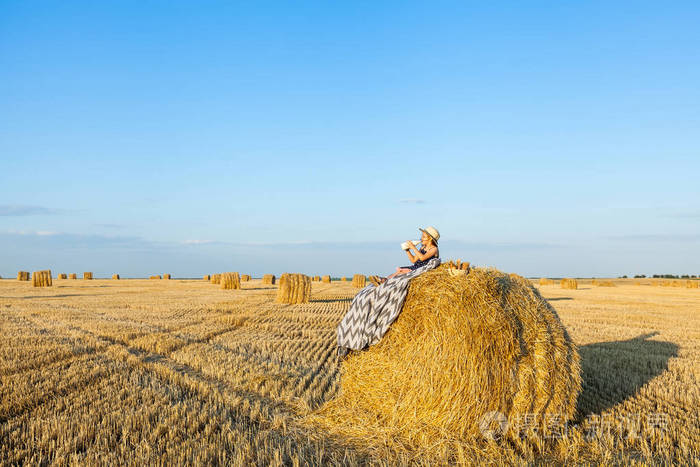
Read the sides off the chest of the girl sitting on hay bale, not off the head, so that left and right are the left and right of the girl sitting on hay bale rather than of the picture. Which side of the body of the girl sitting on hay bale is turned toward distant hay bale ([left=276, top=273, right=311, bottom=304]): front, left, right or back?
right

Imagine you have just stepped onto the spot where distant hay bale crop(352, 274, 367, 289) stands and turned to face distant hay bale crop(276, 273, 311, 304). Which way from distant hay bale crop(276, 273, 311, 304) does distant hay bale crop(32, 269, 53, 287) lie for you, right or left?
right

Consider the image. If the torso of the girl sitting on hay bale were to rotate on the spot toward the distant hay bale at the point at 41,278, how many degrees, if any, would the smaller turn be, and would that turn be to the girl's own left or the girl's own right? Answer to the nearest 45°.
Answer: approximately 45° to the girl's own right

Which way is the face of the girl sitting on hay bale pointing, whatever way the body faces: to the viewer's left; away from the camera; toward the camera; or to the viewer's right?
to the viewer's left

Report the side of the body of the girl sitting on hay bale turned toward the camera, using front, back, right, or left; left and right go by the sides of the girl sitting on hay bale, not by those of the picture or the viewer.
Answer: left

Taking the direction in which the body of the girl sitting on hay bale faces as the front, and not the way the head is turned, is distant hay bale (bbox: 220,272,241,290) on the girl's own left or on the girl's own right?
on the girl's own right

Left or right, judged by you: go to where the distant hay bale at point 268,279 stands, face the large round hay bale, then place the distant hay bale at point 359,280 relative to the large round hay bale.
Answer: left

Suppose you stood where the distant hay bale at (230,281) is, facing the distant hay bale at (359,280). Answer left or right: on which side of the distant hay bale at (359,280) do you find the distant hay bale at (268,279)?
left

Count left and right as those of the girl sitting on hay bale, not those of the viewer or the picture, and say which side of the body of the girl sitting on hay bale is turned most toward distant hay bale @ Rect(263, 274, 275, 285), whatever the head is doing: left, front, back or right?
right
